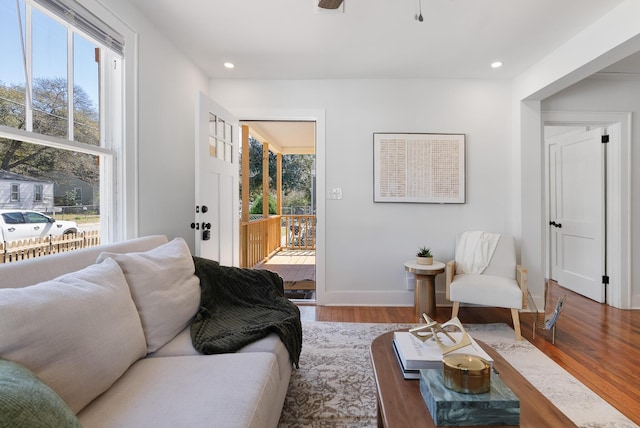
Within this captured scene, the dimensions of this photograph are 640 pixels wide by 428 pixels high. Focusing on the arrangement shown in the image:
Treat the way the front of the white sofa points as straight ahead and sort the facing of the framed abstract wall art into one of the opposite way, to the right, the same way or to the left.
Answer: to the right

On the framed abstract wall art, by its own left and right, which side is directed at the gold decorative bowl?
front

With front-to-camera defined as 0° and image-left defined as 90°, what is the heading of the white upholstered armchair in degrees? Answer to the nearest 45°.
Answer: approximately 45°

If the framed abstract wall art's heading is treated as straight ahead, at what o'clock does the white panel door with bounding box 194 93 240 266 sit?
The white panel door is roughly at 2 o'clock from the framed abstract wall art.

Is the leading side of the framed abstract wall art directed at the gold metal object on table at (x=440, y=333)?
yes

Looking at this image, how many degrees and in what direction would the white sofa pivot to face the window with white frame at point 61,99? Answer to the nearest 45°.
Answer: approximately 135° to its left

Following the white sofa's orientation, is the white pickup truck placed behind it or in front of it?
behind

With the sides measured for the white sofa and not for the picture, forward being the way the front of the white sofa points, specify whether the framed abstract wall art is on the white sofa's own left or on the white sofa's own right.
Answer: on the white sofa's own left

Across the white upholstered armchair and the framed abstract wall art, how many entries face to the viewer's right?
0

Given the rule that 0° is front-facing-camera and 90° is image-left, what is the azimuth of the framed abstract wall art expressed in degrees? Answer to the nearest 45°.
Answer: approximately 0°
